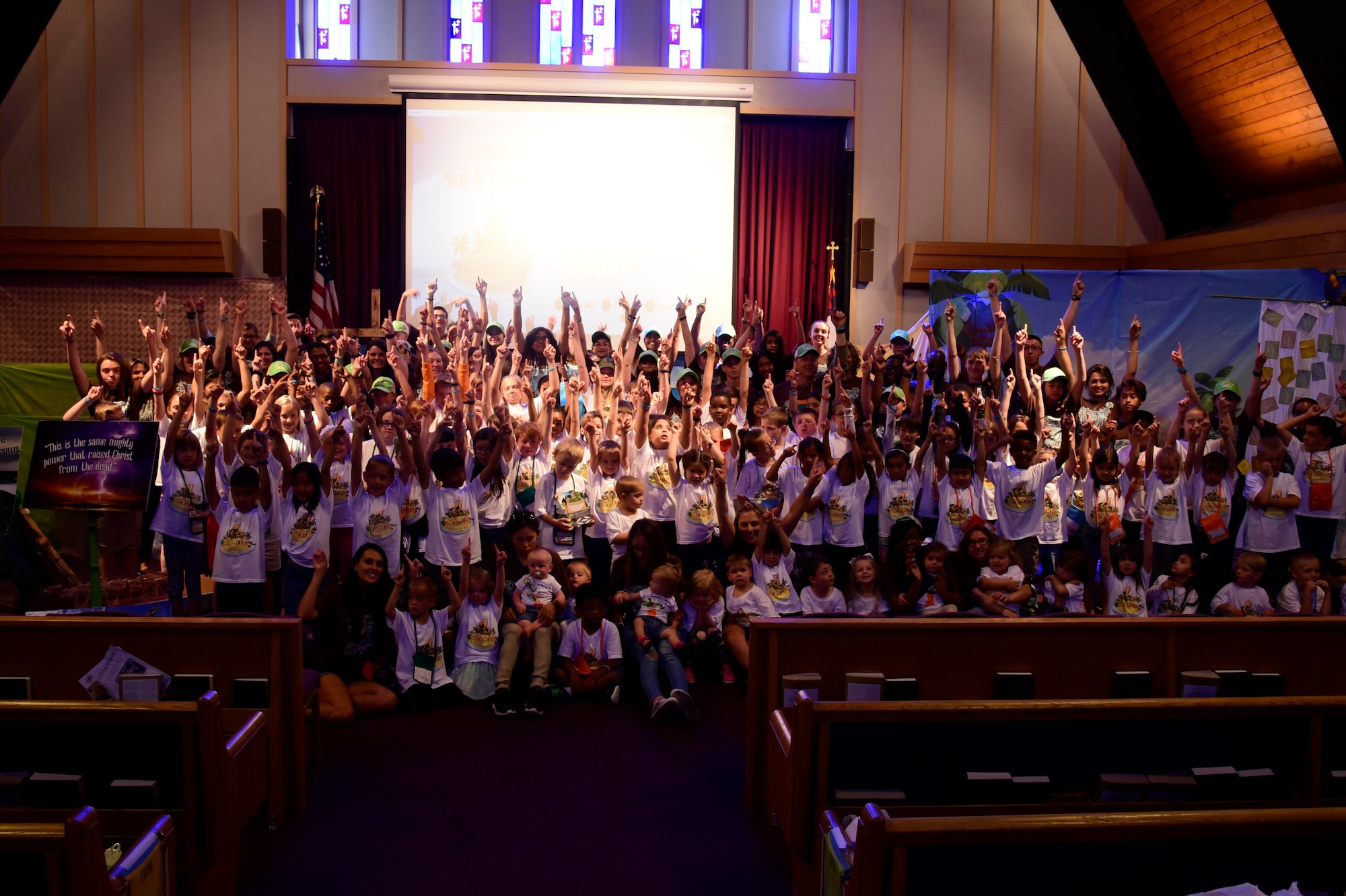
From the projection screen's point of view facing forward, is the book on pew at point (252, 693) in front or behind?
in front

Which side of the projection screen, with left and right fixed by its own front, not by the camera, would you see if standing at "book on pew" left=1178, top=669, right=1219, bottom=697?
front

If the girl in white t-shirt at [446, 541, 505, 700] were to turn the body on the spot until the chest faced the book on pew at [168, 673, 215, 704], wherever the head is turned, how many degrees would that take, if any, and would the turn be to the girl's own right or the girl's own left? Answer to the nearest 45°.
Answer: approximately 45° to the girl's own right

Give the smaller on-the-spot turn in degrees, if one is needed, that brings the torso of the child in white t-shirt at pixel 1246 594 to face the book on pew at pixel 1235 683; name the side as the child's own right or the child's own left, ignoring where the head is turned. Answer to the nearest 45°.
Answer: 0° — they already face it

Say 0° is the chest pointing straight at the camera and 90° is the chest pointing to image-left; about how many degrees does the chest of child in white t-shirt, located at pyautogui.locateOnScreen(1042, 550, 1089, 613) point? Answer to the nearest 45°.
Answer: approximately 45°

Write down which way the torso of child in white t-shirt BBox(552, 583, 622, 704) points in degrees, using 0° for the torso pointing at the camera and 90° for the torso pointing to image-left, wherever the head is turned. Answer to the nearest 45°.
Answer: approximately 0°

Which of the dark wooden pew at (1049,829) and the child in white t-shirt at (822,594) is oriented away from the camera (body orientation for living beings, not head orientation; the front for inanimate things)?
the dark wooden pew

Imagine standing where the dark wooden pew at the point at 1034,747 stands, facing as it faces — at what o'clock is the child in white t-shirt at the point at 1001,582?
The child in white t-shirt is roughly at 12 o'clock from the dark wooden pew.

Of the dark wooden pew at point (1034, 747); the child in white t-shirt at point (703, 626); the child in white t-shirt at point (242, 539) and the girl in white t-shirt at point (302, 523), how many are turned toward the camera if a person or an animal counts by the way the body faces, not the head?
3

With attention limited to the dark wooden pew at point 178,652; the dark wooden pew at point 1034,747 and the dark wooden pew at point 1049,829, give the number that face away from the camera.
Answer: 3
